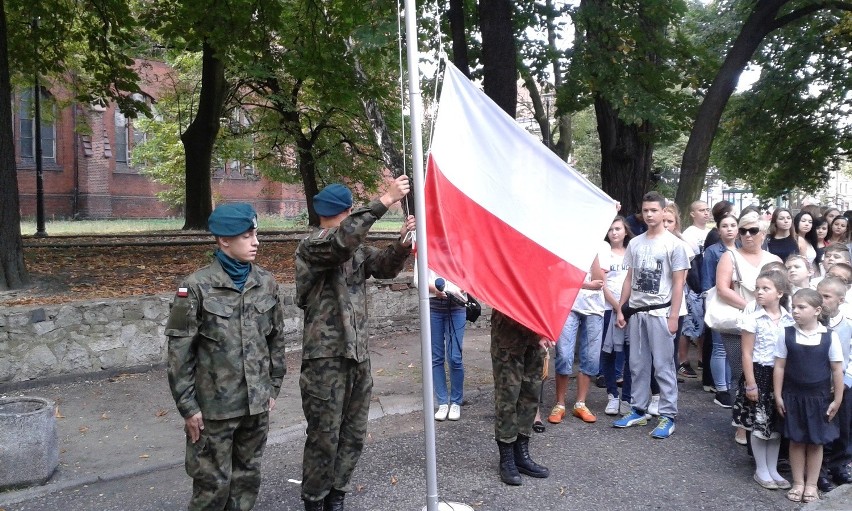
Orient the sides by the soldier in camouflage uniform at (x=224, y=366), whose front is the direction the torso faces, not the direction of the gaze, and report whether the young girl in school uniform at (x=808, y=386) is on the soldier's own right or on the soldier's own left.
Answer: on the soldier's own left

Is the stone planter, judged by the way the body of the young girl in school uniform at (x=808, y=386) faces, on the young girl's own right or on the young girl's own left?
on the young girl's own right

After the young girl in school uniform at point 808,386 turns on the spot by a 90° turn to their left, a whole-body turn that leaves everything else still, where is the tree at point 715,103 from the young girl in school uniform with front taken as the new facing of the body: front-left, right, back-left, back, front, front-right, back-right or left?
left

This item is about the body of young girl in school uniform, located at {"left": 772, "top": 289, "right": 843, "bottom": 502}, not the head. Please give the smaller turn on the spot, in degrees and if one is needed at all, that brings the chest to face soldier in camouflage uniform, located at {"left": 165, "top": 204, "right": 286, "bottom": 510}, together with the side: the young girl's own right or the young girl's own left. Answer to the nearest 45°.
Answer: approximately 45° to the young girl's own right

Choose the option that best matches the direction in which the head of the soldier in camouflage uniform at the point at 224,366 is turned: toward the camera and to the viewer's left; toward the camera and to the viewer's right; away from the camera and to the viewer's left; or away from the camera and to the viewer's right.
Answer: toward the camera and to the viewer's right

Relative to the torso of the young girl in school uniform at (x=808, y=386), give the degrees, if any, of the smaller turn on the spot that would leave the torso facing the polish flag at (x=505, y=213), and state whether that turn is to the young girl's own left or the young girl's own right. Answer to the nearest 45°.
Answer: approximately 45° to the young girl's own right

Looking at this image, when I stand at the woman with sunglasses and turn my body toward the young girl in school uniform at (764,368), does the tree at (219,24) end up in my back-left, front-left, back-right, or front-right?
back-right

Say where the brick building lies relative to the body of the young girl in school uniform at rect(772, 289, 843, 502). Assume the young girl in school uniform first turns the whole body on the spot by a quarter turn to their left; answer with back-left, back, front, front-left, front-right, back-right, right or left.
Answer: back-left
